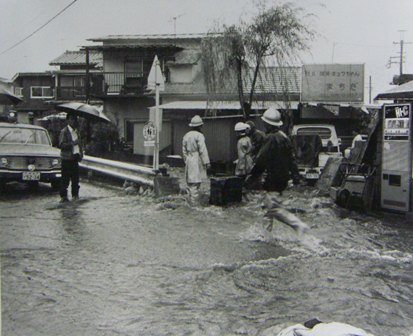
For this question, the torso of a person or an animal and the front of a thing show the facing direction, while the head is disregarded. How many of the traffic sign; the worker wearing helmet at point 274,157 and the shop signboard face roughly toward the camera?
2

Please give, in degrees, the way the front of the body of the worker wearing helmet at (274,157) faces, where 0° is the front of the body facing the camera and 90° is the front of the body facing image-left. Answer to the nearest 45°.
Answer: approximately 135°

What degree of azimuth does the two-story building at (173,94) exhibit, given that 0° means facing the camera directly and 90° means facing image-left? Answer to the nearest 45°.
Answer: approximately 0°

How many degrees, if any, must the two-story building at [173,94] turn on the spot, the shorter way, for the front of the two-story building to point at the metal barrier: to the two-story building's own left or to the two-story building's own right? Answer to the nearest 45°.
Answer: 0° — it already faces it

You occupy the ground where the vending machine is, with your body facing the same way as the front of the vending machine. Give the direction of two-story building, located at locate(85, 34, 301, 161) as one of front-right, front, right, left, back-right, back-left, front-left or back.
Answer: back-right

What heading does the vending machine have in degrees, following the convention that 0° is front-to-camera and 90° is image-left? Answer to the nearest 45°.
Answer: approximately 0°

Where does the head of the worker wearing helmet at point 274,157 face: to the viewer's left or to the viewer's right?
to the viewer's left

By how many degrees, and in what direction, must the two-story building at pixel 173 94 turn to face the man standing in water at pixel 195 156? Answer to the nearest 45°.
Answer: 0° — it already faces them

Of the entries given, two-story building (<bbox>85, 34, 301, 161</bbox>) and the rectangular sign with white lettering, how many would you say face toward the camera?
2
